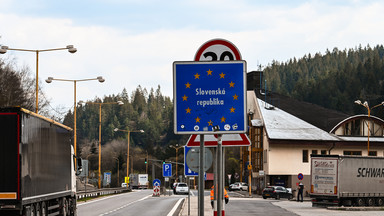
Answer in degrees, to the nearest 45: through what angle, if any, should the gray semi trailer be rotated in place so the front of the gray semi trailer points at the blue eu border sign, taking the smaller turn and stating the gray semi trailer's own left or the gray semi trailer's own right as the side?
approximately 135° to the gray semi trailer's own right

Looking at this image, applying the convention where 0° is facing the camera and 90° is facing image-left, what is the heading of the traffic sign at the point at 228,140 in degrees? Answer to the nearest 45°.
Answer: approximately 0°

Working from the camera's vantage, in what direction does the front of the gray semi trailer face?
facing away from the viewer and to the right of the viewer
